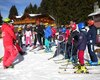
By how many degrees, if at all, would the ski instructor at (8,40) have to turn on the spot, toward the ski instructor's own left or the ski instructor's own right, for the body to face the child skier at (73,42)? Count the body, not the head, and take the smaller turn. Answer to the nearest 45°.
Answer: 0° — they already face them

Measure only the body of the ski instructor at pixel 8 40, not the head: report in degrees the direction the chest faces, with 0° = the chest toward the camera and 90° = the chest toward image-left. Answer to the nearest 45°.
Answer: approximately 270°
